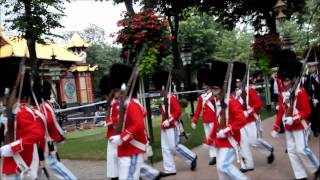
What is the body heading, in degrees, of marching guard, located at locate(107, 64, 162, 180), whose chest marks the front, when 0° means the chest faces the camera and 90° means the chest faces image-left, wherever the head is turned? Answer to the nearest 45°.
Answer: approximately 90°

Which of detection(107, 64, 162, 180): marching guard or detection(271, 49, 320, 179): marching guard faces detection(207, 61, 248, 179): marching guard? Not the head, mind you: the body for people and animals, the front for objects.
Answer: detection(271, 49, 320, 179): marching guard

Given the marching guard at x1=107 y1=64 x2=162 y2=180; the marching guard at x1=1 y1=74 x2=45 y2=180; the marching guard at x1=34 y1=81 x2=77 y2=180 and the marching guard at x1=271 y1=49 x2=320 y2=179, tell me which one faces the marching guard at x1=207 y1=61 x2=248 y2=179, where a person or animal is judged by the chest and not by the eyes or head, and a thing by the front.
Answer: the marching guard at x1=271 y1=49 x2=320 y2=179

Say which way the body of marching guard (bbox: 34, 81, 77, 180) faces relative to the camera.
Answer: to the viewer's left

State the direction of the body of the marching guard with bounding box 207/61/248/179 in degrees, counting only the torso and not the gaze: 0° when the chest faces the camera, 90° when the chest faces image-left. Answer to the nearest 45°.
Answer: approximately 90°

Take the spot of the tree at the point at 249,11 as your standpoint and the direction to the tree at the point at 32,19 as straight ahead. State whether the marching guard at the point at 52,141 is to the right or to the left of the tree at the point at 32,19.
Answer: left

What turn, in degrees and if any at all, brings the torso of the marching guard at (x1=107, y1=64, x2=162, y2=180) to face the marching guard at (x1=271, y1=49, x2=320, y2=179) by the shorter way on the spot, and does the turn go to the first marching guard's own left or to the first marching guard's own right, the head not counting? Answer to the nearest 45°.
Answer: approximately 180°

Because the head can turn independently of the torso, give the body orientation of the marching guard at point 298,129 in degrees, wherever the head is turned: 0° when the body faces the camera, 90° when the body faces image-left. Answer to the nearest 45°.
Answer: approximately 45°

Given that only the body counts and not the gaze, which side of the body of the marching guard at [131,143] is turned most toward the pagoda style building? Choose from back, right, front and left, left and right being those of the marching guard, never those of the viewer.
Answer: right

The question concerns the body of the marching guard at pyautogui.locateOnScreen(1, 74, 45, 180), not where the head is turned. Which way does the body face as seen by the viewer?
to the viewer's left
